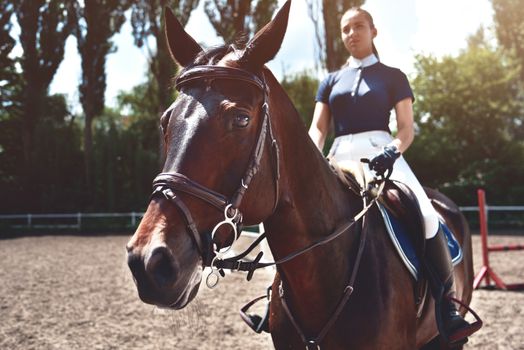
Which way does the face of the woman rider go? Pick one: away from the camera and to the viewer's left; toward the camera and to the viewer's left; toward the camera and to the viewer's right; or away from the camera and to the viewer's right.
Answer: toward the camera and to the viewer's left

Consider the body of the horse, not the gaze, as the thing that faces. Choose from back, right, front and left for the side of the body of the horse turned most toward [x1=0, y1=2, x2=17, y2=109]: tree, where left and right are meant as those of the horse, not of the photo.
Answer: right

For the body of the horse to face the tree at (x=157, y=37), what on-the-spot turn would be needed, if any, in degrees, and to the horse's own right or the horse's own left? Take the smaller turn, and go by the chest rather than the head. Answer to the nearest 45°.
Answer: approximately 135° to the horse's own right

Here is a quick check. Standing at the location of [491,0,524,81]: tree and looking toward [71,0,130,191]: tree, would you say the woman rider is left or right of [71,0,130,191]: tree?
left

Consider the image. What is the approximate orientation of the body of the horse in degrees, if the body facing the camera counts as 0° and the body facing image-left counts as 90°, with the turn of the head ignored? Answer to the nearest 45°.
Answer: approximately 45°

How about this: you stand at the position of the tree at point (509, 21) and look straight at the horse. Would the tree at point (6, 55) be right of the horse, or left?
right
